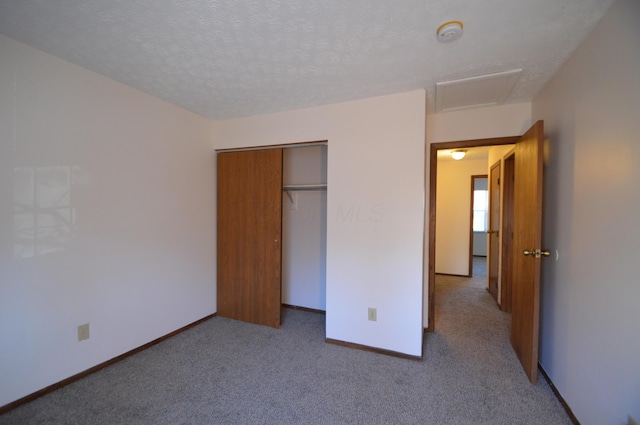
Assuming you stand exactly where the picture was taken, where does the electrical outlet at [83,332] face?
facing the viewer and to the right of the viewer

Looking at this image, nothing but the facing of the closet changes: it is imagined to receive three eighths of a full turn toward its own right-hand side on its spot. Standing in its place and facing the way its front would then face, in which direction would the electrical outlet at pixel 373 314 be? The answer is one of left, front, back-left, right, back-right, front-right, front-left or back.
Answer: back-right

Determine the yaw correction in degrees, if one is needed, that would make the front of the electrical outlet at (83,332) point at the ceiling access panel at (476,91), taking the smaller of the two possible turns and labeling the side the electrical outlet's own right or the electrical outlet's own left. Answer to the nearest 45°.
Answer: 0° — it already faces it

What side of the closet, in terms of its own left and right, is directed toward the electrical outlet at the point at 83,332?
front

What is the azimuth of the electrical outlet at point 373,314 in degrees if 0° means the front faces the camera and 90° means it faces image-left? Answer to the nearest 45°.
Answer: approximately 0°

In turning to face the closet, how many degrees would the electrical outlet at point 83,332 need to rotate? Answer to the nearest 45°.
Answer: approximately 45° to its left

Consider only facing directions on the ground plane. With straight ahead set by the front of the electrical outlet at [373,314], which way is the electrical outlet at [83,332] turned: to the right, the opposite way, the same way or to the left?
to the left

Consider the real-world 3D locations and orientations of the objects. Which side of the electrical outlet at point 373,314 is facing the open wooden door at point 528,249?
left

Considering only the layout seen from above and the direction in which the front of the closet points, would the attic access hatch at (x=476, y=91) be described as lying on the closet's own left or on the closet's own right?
on the closet's own left

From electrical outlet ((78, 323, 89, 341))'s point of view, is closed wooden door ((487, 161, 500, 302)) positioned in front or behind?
in front

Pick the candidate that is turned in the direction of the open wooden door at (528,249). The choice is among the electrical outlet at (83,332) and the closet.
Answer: the electrical outlet

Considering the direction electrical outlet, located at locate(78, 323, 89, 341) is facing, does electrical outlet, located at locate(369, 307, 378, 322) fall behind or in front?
in front

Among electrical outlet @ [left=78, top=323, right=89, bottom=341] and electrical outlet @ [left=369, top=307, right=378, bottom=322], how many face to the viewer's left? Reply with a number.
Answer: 0

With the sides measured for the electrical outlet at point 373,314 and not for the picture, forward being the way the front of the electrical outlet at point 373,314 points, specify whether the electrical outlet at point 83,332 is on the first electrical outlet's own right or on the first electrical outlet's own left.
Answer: on the first electrical outlet's own right

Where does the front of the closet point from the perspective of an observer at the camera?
facing the viewer and to the left of the viewer
